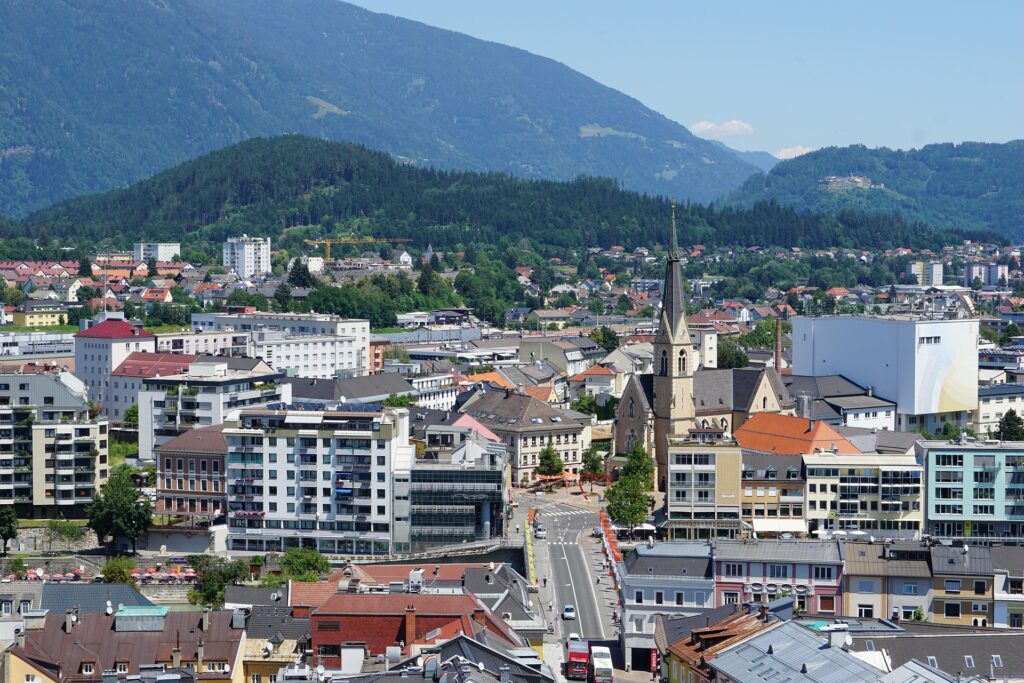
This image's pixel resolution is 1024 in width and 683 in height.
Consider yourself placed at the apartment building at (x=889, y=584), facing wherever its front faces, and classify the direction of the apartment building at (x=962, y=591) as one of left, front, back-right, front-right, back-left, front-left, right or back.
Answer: left

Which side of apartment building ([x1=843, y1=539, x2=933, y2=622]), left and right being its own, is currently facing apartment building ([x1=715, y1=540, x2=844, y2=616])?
right

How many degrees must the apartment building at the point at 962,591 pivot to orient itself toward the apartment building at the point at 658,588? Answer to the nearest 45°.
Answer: approximately 90° to its right

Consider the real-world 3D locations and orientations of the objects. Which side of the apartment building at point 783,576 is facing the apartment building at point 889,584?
left

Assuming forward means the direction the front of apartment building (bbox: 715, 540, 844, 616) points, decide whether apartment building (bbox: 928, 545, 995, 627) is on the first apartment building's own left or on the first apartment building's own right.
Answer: on the first apartment building's own left

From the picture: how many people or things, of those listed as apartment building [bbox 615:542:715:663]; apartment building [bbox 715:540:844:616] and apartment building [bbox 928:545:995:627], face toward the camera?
3

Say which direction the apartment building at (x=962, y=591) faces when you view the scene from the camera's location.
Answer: facing the viewer

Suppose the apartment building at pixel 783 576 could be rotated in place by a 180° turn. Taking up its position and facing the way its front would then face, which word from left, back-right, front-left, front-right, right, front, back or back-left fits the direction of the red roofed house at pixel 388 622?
back-left

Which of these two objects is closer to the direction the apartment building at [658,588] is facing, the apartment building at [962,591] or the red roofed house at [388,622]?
the red roofed house

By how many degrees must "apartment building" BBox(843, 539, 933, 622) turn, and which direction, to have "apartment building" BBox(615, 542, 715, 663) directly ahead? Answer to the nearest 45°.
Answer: approximately 90° to its right

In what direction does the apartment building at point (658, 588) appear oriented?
toward the camera

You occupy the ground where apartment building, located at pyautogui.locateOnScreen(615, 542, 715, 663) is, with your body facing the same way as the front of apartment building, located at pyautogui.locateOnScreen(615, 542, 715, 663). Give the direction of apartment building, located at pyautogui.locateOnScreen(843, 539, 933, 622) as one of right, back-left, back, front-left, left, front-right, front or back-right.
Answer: left
